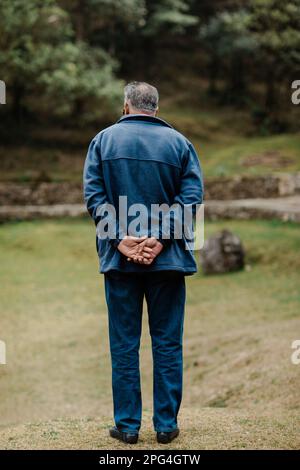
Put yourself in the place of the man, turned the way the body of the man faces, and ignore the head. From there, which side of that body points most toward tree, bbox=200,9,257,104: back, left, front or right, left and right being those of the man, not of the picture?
front

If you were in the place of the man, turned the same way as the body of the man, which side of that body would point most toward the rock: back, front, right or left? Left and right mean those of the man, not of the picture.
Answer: front

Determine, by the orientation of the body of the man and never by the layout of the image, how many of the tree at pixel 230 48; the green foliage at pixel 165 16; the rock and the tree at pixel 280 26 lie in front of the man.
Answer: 4

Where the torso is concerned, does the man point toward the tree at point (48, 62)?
yes

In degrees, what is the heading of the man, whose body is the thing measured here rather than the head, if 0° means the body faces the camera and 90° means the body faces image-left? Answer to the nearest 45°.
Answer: approximately 180°

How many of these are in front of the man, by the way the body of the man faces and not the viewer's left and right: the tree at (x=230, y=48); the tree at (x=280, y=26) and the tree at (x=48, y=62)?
3

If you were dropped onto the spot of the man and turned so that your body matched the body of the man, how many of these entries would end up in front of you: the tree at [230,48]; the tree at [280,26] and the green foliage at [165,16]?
3

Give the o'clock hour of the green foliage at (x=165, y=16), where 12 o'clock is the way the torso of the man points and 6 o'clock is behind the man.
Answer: The green foliage is roughly at 12 o'clock from the man.

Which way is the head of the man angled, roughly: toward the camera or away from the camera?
away from the camera
